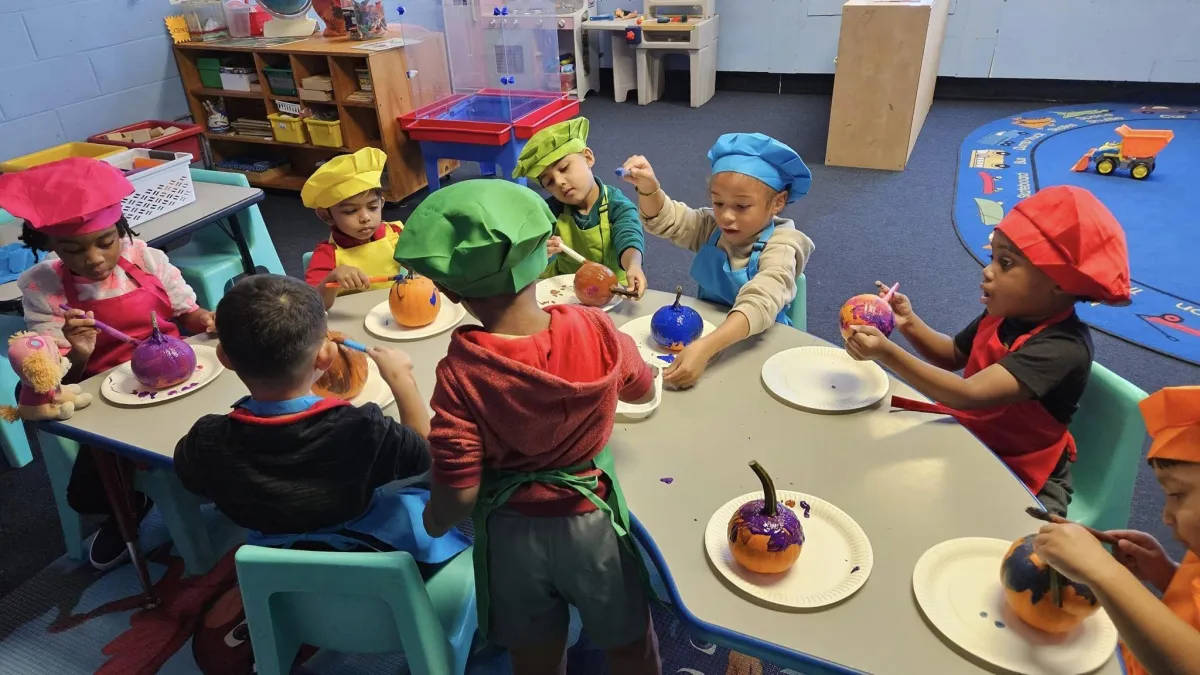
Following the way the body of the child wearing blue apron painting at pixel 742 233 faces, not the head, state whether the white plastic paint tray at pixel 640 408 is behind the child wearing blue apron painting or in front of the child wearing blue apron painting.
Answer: in front

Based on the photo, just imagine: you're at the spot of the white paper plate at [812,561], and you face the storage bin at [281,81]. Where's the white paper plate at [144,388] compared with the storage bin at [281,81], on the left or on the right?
left

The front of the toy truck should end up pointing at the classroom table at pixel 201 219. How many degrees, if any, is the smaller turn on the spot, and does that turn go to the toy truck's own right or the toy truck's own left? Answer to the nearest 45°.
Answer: approximately 45° to the toy truck's own left

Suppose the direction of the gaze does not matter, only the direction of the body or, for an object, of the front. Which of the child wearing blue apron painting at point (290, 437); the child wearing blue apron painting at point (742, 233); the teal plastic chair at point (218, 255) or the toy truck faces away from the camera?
the child wearing blue apron painting at point (290, 437)

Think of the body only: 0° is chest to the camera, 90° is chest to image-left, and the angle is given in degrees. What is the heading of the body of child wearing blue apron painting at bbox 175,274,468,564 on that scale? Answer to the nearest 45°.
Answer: approximately 180°

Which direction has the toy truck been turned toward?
to the viewer's left

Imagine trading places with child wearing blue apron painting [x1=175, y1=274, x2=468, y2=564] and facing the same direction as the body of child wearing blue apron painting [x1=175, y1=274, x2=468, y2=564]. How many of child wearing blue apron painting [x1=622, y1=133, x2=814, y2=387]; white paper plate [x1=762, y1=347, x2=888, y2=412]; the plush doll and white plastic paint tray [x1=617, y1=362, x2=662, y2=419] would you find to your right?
3

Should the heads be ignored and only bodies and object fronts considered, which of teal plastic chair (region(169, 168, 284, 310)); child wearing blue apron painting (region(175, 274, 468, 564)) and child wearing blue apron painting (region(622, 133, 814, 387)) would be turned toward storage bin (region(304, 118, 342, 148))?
child wearing blue apron painting (region(175, 274, 468, 564))

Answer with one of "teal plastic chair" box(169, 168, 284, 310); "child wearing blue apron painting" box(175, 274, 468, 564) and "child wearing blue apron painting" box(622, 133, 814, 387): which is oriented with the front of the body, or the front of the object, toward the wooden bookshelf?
"child wearing blue apron painting" box(175, 274, 468, 564)

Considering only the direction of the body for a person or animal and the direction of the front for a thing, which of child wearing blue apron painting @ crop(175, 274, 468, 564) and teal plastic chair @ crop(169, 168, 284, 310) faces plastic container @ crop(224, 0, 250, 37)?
the child wearing blue apron painting

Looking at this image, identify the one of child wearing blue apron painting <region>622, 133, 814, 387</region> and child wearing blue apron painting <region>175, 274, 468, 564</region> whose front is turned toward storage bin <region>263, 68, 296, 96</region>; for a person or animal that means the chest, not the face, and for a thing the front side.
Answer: child wearing blue apron painting <region>175, 274, 468, 564</region>

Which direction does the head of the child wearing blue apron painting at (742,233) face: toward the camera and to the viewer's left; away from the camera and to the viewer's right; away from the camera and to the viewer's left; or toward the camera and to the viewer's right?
toward the camera and to the viewer's left

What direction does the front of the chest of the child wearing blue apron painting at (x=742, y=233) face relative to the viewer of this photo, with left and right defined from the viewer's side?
facing the viewer and to the left of the viewer

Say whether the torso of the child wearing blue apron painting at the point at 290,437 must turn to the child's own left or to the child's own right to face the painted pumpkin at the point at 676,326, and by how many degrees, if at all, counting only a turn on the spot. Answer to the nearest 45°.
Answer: approximately 90° to the child's own right

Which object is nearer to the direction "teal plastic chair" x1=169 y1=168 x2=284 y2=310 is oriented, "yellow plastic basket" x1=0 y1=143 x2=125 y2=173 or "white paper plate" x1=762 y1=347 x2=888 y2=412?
the white paper plate
